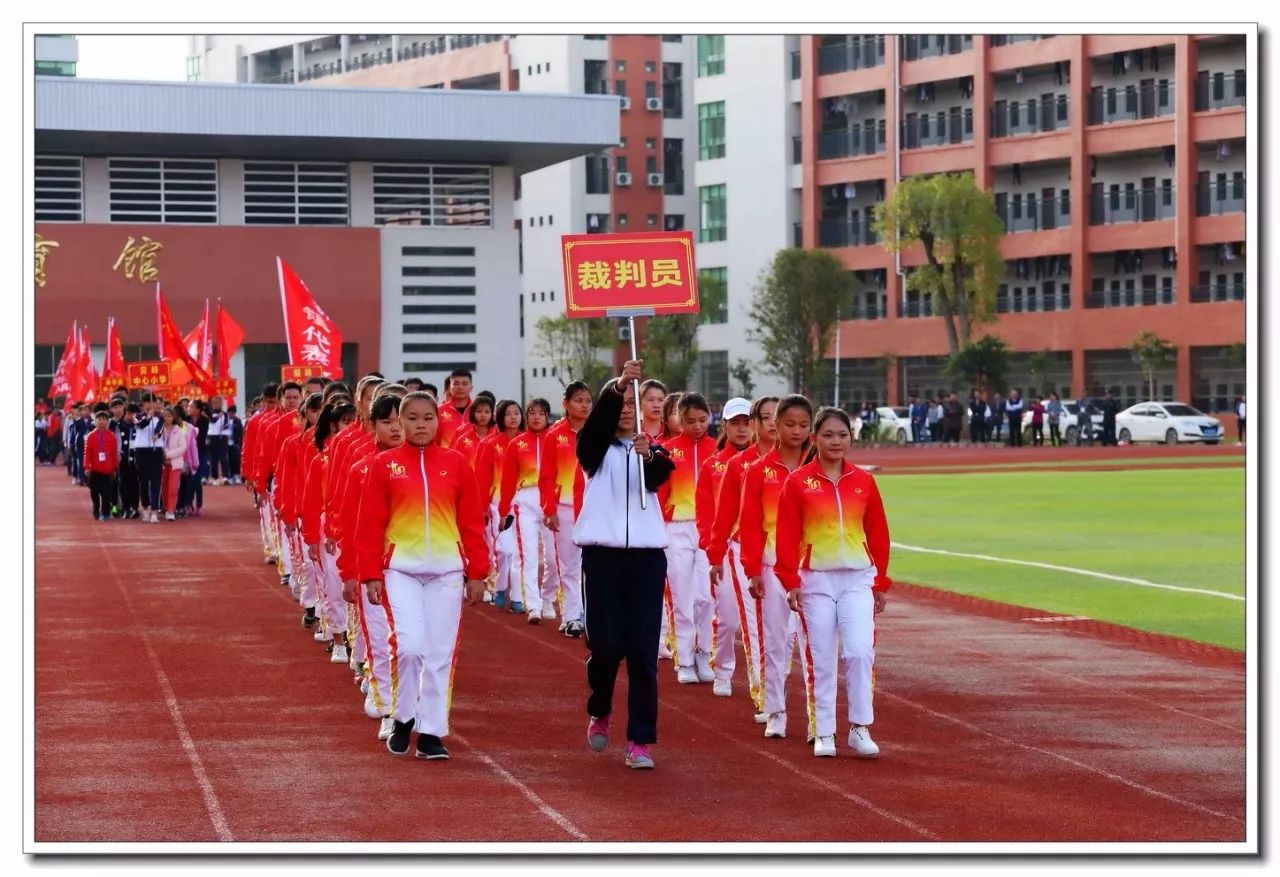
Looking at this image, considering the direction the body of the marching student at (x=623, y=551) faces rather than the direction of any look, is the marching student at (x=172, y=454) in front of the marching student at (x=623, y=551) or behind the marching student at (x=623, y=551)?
behind

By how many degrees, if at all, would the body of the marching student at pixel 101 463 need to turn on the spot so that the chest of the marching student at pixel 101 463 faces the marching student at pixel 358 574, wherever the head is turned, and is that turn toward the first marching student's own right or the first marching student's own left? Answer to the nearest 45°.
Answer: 0° — they already face them

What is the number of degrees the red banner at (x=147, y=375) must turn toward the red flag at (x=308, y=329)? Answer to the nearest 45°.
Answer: approximately 45° to its left

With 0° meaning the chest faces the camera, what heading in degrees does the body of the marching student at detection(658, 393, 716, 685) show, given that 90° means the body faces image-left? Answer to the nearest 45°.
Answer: approximately 0°

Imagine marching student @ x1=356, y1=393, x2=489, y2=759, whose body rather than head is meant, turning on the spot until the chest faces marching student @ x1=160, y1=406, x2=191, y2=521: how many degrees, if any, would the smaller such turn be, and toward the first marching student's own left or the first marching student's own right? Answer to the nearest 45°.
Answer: approximately 180°

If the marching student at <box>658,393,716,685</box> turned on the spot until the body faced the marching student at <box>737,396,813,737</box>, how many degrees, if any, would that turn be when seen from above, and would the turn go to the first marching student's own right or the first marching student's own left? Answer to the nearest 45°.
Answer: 0° — they already face them

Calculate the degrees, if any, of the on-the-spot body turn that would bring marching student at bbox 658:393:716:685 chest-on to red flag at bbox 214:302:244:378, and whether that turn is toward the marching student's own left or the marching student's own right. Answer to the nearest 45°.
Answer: approximately 180°

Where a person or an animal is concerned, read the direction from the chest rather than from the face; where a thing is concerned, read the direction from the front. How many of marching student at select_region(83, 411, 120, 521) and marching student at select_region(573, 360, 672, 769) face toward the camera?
2

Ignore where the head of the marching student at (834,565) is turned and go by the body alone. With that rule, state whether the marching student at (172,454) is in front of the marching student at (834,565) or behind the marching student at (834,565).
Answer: behind

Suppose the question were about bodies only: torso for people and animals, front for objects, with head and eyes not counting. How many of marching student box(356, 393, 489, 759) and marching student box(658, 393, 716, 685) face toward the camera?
2

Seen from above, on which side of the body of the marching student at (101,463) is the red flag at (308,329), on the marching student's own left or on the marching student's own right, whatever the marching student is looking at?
on the marching student's own left

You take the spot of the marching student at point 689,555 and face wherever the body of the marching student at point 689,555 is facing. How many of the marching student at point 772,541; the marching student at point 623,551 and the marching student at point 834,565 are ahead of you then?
3
